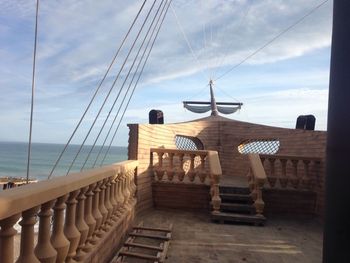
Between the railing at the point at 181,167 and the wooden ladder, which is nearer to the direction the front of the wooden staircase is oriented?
the wooden ladder

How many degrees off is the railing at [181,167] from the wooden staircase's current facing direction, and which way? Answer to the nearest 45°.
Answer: approximately 90° to its right

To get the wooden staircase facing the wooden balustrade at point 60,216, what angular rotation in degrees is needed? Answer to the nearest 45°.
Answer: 0° — it already faces it

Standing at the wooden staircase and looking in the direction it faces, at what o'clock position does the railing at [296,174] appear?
The railing is roughly at 8 o'clock from the wooden staircase.

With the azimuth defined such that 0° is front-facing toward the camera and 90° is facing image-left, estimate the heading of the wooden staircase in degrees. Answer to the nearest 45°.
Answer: approximately 0°

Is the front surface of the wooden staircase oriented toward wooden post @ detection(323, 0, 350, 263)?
yes

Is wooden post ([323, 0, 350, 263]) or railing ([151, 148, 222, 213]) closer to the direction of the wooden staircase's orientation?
the wooden post
